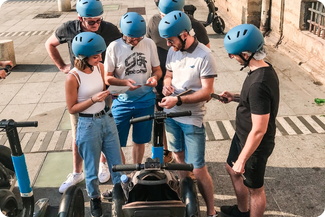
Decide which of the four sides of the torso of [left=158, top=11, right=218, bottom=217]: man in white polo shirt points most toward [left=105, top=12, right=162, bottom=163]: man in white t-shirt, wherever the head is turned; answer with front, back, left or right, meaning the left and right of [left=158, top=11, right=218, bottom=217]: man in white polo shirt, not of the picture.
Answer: right

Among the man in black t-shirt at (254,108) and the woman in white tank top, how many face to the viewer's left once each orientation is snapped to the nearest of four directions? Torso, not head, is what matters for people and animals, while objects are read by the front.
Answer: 1

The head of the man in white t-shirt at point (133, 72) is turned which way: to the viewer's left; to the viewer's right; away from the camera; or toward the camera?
toward the camera

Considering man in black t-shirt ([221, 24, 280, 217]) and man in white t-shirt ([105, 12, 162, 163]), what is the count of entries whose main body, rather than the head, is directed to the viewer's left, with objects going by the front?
1

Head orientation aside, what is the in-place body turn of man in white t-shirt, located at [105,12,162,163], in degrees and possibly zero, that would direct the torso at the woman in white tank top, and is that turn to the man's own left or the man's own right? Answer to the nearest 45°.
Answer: approximately 45° to the man's own right

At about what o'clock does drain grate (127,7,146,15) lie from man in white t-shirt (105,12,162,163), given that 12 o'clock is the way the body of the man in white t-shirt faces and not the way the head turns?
The drain grate is roughly at 6 o'clock from the man in white t-shirt.

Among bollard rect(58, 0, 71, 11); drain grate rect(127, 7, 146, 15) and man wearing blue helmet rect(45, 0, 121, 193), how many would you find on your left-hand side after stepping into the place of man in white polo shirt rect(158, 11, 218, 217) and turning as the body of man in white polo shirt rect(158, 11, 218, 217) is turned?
0

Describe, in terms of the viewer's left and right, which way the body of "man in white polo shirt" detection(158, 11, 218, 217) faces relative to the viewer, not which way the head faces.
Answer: facing the viewer and to the left of the viewer

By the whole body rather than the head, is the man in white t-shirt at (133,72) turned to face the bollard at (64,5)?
no

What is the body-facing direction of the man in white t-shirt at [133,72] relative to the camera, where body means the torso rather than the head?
toward the camera

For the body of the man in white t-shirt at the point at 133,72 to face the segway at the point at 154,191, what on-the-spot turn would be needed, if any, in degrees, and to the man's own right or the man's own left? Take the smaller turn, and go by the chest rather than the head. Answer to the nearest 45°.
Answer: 0° — they already face it

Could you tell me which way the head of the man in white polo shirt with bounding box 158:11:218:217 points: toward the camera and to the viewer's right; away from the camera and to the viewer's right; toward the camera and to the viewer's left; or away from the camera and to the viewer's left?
toward the camera and to the viewer's left

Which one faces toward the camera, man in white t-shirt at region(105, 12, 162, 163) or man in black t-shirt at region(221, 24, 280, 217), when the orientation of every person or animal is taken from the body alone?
the man in white t-shirt

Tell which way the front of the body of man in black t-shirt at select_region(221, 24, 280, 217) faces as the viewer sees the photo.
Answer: to the viewer's left

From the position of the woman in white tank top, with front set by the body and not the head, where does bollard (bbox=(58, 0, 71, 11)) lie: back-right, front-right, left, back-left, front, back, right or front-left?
back-left
